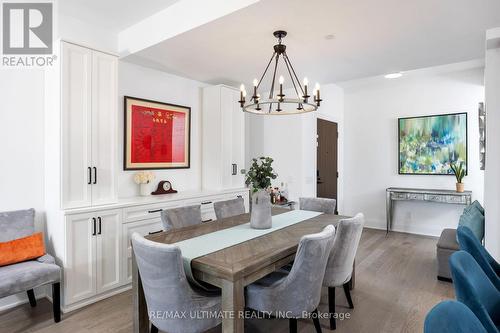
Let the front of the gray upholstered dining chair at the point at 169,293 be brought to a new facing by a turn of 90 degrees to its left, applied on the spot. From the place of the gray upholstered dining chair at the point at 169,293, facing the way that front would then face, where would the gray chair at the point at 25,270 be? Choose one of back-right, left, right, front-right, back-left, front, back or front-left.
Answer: front

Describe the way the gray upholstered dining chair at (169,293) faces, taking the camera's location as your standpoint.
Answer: facing away from the viewer and to the right of the viewer

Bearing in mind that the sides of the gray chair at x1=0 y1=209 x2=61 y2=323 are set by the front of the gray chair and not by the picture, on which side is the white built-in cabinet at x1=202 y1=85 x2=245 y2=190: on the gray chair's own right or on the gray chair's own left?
on the gray chair's own left

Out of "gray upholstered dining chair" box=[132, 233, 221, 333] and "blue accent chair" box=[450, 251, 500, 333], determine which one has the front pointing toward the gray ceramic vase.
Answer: the gray upholstered dining chair

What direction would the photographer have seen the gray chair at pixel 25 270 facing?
facing the viewer and to the right of the viewer

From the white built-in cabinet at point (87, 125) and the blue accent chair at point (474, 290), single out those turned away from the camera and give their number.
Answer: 0

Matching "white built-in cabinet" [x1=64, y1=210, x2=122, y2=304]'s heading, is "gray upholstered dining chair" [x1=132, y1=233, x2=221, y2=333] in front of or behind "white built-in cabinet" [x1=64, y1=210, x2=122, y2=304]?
in front

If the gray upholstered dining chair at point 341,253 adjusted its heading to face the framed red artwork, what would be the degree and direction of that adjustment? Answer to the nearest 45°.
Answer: approximately 45° to its left

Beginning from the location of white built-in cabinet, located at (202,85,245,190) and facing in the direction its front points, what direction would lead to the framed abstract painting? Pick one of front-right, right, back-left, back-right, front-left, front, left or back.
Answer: front-left

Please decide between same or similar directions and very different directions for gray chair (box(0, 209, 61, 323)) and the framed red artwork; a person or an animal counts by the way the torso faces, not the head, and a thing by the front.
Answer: same or similar directions

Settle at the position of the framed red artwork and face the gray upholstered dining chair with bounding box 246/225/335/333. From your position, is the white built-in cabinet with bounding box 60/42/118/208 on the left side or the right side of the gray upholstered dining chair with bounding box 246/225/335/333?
right

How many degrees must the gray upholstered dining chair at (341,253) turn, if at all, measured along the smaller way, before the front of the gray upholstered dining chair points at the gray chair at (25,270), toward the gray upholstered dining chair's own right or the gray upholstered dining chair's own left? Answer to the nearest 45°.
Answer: approximately 45° to the gray upholstered dining chair's own left

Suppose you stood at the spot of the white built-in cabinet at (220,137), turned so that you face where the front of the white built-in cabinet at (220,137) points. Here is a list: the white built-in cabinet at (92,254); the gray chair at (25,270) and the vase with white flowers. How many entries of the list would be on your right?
3

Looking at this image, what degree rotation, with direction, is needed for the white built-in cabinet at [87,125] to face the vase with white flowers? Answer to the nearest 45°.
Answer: approximately 90° to its left

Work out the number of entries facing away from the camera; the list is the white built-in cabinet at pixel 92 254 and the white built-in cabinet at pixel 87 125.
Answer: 0

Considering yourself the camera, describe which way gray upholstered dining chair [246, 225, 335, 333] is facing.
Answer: facing away from the viewer and to the left of the viewer

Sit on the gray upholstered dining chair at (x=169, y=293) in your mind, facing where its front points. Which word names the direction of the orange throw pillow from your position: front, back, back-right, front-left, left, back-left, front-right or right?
left
